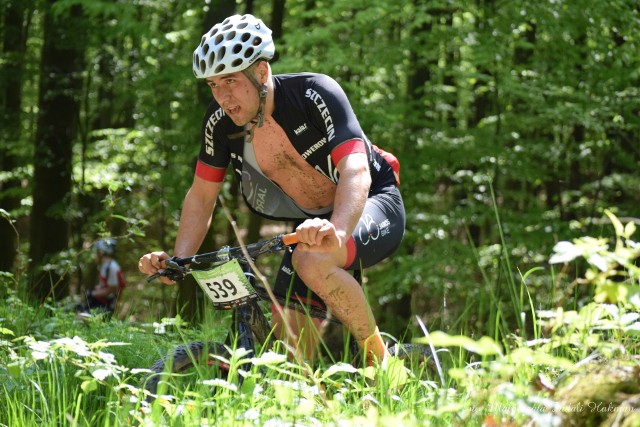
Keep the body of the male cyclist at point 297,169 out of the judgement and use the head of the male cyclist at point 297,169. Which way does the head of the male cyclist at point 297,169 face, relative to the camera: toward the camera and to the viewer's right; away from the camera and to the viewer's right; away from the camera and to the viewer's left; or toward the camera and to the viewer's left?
toward the camera and to the viewer's left

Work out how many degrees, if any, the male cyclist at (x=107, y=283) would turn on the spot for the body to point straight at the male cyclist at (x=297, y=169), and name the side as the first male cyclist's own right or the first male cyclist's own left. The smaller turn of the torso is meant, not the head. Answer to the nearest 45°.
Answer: approximately 90° to the first male cyclist's own left

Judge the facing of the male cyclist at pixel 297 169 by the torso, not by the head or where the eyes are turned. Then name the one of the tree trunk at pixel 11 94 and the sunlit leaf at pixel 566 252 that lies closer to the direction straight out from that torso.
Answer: the sunlit leaf

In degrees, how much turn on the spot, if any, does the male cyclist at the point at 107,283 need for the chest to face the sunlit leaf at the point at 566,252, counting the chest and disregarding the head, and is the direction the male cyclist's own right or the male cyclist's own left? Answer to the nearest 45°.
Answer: approximately 90° to the male cyclist's own left

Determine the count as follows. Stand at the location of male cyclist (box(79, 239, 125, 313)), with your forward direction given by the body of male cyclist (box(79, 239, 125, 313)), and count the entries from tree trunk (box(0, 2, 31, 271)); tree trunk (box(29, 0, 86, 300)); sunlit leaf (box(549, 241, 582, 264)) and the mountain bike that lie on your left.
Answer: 2

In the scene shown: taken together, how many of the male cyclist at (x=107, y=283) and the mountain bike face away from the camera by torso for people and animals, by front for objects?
0

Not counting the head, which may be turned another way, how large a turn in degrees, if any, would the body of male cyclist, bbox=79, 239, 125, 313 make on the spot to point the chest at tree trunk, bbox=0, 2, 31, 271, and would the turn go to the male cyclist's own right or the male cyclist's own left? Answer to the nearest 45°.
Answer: approximately 90° to the male cyclist's own right

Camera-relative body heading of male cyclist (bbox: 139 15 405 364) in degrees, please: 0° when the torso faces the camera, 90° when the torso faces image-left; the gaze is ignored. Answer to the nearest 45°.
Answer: approximately 45°

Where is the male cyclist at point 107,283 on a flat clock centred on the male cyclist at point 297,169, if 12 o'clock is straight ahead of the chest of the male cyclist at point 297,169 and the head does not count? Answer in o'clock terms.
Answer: the male cyclist at point 107,283 is roughly at 4 o'clock from the male cyclist at point 297,169.

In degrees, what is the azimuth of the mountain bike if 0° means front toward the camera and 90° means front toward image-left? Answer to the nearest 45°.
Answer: approximately 45°

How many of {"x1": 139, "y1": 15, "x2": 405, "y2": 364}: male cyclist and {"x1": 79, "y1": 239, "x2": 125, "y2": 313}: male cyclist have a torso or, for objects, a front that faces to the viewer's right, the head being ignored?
0

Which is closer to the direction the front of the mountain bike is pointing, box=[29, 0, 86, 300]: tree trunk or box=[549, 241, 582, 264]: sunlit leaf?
the sunlit leaf

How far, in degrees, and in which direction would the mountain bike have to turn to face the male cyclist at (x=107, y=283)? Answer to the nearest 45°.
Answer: approximately 135° to its right
